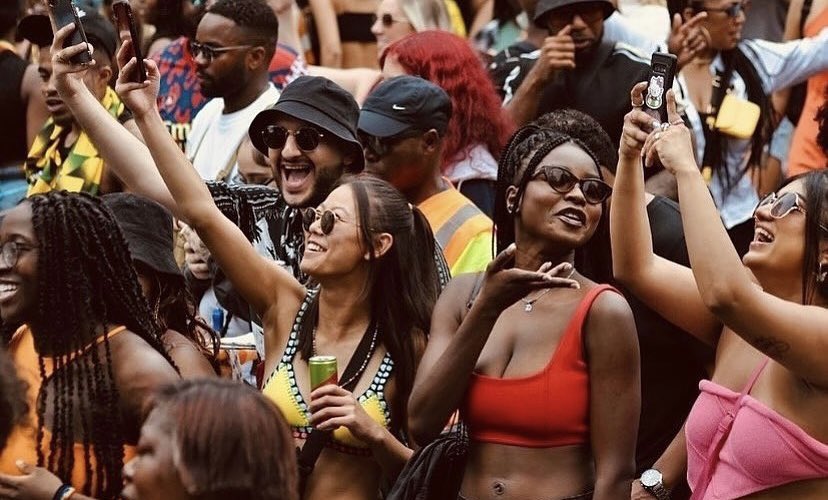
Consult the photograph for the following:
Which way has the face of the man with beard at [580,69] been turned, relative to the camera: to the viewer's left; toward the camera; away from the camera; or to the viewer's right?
toward the camera

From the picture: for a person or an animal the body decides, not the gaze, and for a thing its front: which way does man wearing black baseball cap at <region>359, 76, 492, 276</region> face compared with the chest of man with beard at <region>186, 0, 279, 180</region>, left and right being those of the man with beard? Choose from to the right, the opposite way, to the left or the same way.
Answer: the same way

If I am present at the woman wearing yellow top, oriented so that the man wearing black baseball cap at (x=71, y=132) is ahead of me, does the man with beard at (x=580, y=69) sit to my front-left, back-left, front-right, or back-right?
front-right

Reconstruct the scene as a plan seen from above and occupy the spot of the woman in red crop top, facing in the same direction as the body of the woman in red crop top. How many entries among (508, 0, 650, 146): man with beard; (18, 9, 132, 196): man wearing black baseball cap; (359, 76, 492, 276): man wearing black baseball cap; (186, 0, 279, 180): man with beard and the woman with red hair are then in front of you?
0

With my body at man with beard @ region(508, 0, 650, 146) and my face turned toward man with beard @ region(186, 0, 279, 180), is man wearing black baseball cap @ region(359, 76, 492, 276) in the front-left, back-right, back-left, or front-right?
front-left

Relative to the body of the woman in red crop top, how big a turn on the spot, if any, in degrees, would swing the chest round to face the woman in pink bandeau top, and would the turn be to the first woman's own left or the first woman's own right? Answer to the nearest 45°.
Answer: approximately 90° to the first woman's own left

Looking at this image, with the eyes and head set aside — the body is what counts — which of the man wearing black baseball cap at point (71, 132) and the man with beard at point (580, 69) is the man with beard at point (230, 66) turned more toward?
the man wearing black baseball cap

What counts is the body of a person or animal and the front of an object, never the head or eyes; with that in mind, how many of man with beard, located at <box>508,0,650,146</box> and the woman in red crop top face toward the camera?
2

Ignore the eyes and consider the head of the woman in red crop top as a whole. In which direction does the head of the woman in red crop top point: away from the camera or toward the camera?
toward the camera

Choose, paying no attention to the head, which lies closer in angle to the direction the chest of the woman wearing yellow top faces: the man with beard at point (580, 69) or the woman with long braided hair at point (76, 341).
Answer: the woman with long braided hair

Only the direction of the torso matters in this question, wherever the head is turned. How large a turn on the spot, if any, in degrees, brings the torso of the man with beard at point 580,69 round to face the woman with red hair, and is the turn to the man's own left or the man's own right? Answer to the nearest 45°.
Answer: approximately 45° to the man's own right

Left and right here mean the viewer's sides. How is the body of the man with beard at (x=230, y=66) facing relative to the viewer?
facing the viewer and to the left of the viewer

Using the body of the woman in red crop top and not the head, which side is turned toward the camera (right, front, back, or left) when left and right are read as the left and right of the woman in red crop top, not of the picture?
front

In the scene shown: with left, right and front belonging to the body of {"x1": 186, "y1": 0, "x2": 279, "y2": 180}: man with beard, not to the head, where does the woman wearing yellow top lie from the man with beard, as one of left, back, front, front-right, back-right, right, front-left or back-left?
front-left

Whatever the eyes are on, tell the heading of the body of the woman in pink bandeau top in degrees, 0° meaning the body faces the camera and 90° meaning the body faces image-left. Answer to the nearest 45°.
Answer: approximately 45°

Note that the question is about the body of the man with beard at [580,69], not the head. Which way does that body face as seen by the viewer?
toward the camera
